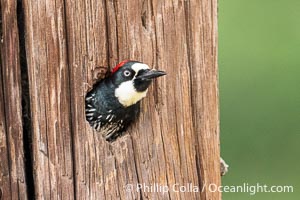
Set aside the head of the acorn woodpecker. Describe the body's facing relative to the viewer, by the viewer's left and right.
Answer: facing the viewer and to the right of the viewer
